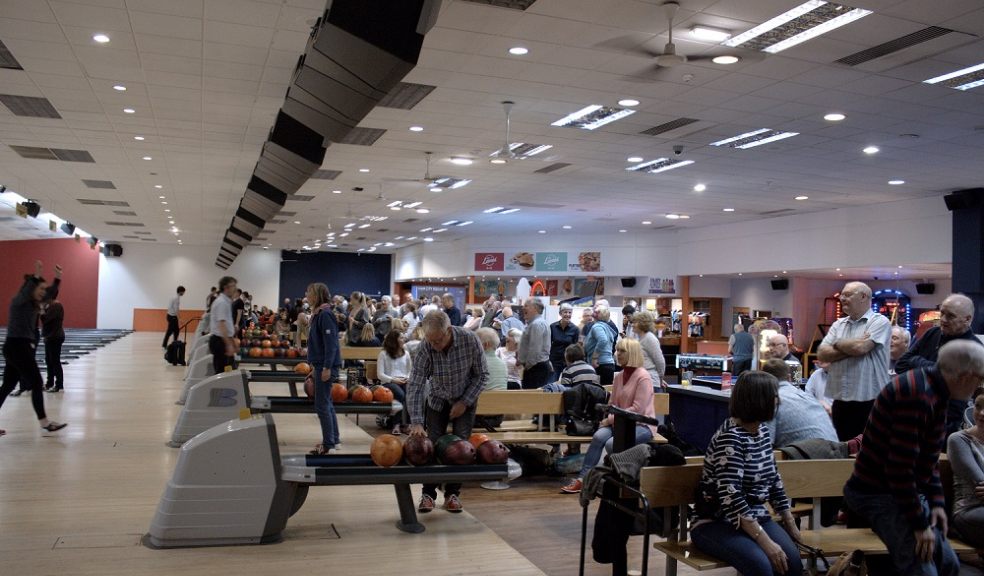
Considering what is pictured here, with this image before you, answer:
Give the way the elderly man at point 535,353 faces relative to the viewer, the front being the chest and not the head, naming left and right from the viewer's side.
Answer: facing to the left of the viewer

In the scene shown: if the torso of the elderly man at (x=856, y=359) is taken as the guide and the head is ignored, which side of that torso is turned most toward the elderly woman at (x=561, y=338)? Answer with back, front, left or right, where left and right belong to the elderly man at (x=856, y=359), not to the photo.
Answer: right

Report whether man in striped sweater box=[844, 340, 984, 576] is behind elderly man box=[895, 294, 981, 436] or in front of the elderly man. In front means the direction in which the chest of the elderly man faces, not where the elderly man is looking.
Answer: in front

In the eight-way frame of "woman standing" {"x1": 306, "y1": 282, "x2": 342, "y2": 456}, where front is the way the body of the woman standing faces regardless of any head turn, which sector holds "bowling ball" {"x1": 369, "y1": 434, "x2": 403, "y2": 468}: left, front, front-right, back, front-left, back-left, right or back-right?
left

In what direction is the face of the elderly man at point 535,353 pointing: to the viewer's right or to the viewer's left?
to the viewer's left

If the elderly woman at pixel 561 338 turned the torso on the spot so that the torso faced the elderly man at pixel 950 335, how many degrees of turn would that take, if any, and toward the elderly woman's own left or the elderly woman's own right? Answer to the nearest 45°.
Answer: approximately 45° to the elderly woman's own left

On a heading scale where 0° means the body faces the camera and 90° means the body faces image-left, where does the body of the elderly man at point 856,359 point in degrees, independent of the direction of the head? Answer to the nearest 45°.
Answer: approximately 45°
